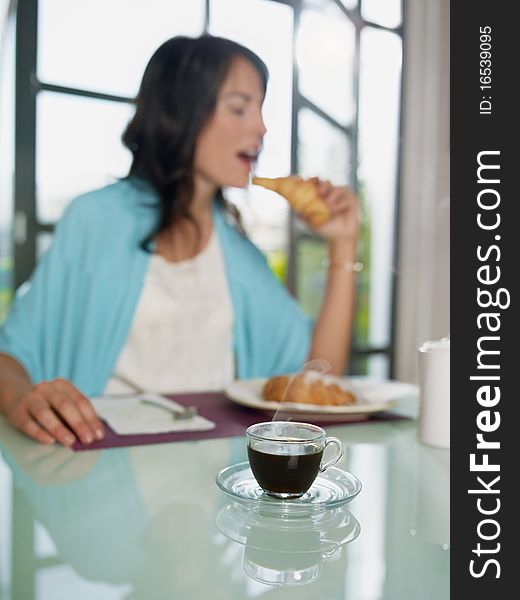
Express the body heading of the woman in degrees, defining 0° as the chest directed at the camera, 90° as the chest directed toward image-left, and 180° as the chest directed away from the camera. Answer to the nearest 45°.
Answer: approximately 315°
